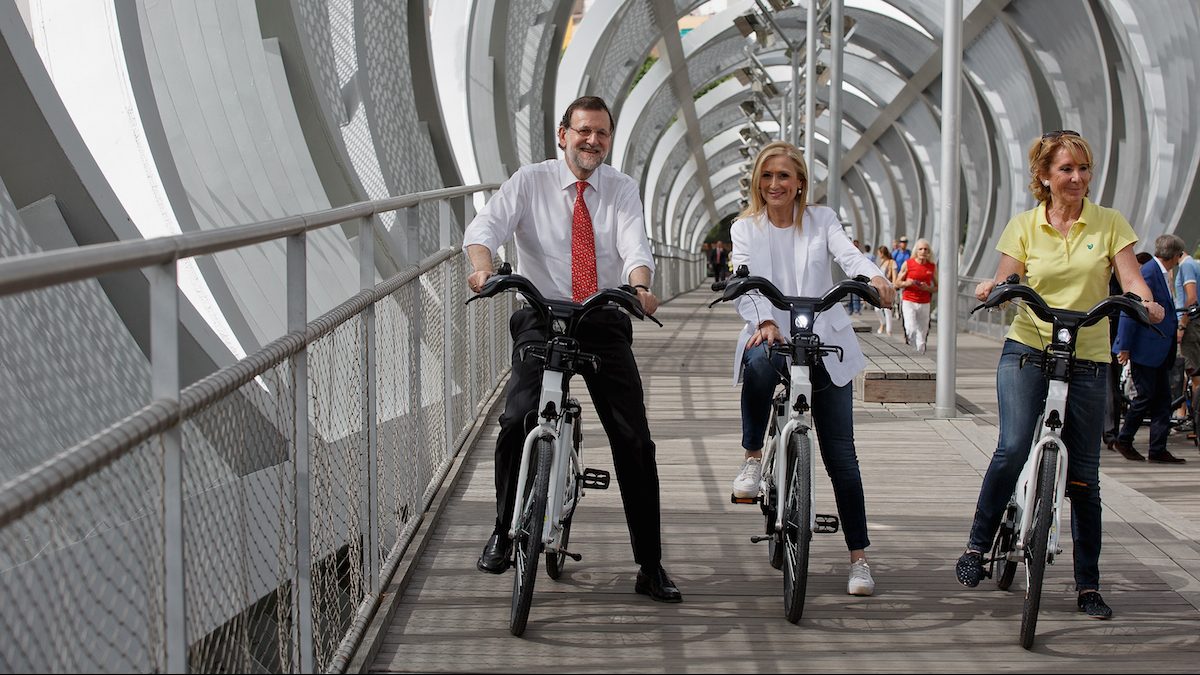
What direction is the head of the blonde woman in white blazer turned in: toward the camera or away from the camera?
toward the camera

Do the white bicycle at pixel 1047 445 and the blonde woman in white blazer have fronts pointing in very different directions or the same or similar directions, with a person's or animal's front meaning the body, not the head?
same or similar directions

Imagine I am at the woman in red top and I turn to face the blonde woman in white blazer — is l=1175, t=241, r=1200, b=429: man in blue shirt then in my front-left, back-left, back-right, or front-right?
front-left

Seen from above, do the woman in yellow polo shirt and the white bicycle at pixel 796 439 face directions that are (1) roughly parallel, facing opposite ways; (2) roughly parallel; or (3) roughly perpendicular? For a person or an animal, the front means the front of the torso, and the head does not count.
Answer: roughly parallel

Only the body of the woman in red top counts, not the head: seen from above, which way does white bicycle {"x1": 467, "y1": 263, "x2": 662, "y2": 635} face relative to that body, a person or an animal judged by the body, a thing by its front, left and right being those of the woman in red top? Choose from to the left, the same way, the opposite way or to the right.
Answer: the same way

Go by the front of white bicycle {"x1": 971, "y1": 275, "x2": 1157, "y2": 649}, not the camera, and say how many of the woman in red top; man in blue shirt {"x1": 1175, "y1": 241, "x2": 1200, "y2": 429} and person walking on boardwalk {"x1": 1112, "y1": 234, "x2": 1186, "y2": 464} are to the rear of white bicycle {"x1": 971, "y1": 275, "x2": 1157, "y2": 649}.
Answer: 3

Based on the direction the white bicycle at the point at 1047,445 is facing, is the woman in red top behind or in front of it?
behind

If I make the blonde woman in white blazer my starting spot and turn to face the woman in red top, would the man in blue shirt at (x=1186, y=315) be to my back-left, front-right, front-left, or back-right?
front-right

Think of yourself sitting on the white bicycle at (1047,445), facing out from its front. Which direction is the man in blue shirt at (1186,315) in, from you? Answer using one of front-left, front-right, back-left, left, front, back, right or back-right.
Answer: back

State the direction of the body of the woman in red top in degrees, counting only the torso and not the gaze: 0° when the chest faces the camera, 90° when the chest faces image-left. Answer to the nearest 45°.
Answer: approximately 0°

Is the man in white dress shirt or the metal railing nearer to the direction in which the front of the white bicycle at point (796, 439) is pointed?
the metal railing

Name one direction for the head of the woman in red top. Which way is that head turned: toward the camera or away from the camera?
toward the camera

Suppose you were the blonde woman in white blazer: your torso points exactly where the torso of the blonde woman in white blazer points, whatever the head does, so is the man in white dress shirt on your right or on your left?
on your right

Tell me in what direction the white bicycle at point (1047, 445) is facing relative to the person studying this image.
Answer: facing the viewer

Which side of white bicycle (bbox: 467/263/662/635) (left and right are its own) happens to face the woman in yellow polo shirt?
left

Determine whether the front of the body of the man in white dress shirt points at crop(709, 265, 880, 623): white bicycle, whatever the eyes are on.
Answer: no
